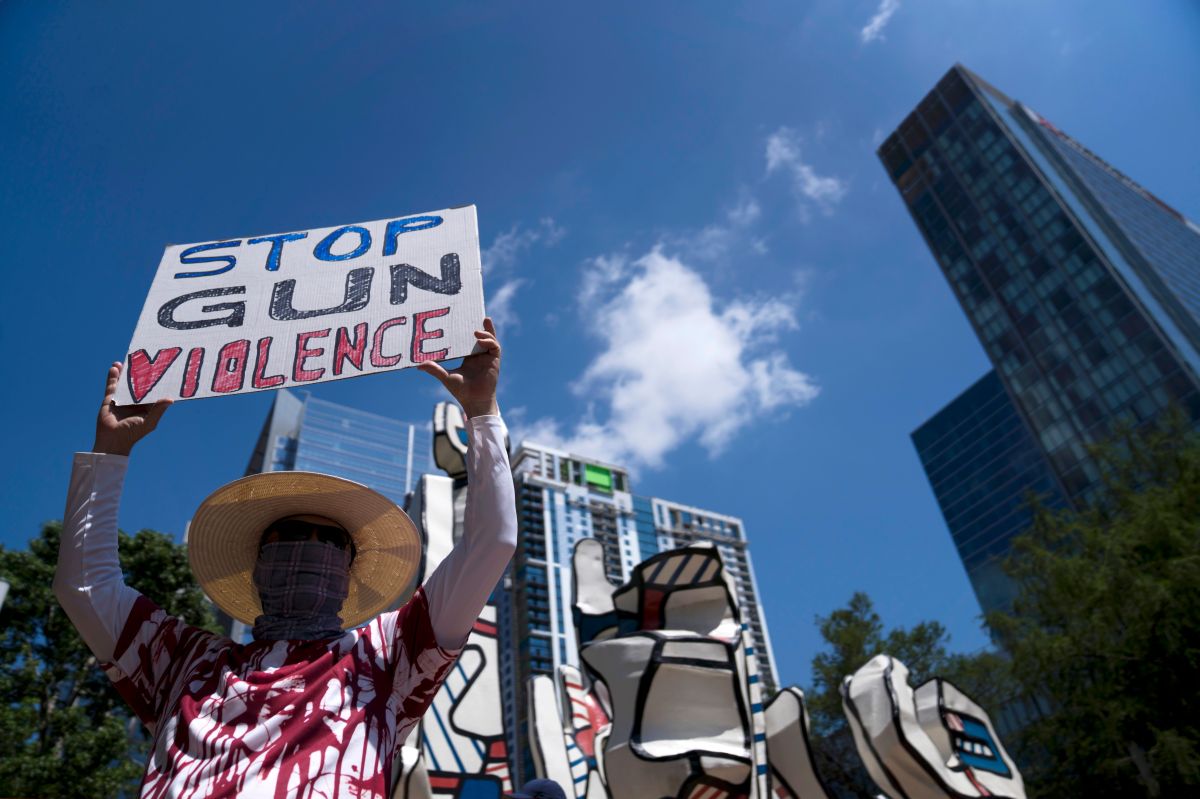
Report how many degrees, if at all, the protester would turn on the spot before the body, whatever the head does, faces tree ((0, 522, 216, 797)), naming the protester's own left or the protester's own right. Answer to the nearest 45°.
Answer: approximately 180°

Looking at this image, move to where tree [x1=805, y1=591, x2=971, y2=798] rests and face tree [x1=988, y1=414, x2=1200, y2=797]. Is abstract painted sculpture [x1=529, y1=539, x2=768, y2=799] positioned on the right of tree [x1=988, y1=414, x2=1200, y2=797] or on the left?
right

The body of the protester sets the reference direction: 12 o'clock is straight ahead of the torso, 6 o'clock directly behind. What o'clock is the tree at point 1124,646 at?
The tree is roughly at 8 o'clock from the protester.

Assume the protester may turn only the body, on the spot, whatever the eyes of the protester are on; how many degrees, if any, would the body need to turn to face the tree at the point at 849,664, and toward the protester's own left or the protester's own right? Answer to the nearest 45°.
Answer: approximately 135° to the protester's own left

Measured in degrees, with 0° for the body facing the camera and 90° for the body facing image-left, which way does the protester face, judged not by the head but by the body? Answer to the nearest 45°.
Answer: approximately 0°

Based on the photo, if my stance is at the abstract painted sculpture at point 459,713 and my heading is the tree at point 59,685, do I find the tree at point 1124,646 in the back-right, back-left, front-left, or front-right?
back-right

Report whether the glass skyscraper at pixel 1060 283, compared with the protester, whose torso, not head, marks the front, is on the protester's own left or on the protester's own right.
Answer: on the protester's own left

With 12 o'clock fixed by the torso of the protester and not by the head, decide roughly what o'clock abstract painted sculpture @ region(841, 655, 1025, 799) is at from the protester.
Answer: The abstract painted sculpture is roughly at 8 o'clock from the protester.

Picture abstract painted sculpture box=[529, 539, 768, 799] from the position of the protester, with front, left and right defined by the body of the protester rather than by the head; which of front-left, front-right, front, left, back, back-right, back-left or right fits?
back-left

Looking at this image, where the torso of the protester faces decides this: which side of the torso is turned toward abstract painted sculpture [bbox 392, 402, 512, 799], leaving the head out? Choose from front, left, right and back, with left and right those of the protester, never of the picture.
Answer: back

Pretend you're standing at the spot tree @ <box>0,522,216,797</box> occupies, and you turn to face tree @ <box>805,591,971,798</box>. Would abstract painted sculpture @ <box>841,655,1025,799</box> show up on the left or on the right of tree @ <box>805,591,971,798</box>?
right
